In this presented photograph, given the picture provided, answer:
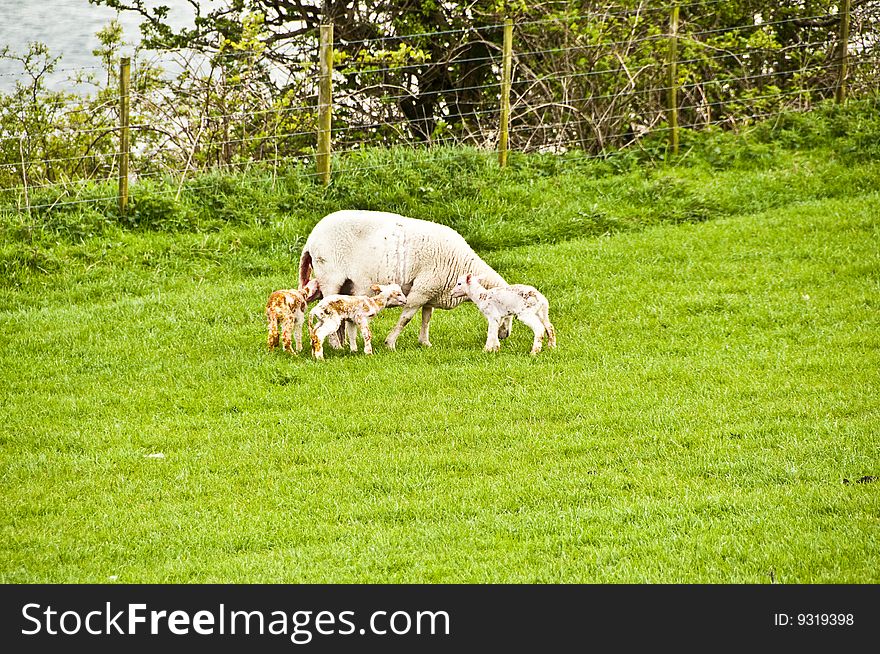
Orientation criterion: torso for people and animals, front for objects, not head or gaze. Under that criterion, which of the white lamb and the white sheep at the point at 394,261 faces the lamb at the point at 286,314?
the white lamb

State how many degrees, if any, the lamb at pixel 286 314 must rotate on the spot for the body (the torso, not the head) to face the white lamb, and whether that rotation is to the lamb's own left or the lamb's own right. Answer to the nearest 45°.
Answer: approximately 45° to the lamb's own right

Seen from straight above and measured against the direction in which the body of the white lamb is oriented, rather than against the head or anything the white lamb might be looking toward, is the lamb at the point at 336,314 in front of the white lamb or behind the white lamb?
in front

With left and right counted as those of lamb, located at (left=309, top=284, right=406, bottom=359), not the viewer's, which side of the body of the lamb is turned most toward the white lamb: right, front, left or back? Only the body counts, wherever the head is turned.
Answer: front

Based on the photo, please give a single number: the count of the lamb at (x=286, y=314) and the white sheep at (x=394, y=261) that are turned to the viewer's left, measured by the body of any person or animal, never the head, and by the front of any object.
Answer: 0

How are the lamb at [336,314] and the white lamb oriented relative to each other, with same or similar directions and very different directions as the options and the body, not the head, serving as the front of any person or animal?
very different directions

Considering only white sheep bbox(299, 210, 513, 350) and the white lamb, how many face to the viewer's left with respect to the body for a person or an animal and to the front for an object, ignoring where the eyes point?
1

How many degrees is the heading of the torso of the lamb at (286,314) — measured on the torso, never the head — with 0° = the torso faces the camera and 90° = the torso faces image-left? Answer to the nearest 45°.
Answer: approximately 225°

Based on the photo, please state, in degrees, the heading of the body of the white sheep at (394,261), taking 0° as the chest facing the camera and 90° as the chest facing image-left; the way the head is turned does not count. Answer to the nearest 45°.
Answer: approximately 270°

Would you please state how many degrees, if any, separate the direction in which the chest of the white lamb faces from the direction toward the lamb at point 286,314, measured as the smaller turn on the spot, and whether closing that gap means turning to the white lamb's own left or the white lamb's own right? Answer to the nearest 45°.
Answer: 0° — it already faces it

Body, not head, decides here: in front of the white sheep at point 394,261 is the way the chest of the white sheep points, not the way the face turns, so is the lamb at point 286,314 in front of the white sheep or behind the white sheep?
behind

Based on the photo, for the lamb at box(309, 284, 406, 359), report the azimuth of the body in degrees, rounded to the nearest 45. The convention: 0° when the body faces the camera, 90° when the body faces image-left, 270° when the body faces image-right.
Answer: approximately 270°

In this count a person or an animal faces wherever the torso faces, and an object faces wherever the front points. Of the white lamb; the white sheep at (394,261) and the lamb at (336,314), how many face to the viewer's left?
1

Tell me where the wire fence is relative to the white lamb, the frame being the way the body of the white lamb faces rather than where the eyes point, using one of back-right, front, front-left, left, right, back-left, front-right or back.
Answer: right

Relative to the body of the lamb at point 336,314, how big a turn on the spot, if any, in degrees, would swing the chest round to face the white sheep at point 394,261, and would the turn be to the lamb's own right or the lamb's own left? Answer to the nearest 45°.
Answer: approximately 45° to the lamb's own left

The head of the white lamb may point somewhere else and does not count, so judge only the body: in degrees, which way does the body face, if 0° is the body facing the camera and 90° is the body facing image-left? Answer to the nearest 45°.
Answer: approximately 90°

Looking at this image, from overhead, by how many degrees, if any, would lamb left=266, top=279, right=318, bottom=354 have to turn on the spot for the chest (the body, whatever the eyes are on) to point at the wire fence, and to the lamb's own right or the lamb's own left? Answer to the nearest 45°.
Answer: approximately 45° to the lamb's own left
